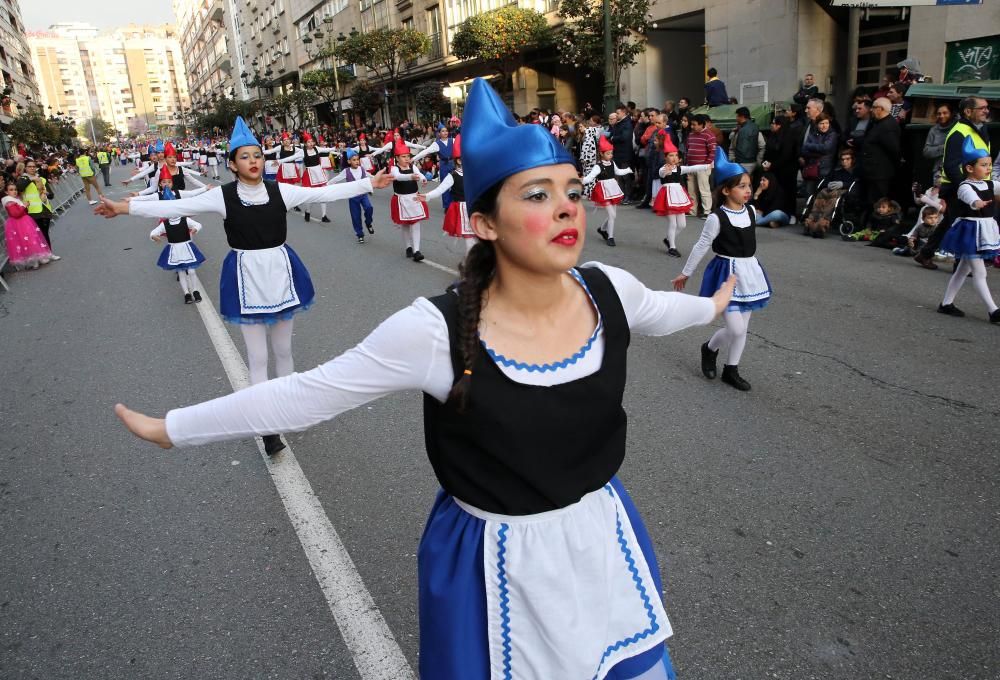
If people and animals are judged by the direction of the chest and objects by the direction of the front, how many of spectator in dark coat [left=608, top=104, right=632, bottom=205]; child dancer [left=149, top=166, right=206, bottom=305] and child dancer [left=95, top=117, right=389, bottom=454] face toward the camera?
2

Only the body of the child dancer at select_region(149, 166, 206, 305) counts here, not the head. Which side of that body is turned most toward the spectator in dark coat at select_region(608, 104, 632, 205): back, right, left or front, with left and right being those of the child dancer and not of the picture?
left

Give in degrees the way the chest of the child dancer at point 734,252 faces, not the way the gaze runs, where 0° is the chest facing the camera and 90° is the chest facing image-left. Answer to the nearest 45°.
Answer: approximately 315°

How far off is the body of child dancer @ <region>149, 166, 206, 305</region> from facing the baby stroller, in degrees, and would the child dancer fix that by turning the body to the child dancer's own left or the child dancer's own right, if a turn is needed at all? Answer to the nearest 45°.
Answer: approximately 90° to the child dancer's own left

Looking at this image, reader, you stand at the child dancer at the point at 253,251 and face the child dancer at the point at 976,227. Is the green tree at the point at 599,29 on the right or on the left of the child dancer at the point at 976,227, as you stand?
left

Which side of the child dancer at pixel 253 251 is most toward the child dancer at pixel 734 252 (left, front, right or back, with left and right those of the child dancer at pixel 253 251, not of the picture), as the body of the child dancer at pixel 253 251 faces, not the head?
left

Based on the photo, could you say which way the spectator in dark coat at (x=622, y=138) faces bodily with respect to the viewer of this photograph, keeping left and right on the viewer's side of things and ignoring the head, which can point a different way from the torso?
facing to the left of the viewer

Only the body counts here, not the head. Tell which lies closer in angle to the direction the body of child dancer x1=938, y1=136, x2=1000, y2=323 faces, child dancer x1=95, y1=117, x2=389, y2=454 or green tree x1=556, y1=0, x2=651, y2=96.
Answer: the child dancer

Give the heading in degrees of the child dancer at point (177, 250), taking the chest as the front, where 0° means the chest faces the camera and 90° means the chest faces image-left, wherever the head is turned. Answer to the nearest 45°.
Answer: approximately 0°

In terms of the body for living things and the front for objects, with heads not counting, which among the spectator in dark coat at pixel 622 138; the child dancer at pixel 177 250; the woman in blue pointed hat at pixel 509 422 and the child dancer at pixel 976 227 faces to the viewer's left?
the spectator in dark coat

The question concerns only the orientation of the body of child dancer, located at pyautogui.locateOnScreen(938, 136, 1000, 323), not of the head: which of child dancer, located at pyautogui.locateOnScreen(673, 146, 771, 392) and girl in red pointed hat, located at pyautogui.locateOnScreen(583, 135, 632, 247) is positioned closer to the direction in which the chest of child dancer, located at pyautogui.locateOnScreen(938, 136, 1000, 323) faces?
the child dancer
